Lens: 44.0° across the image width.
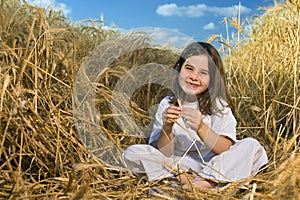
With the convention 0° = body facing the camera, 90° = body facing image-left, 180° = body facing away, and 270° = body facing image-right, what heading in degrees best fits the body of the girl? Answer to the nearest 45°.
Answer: approximately 0°
